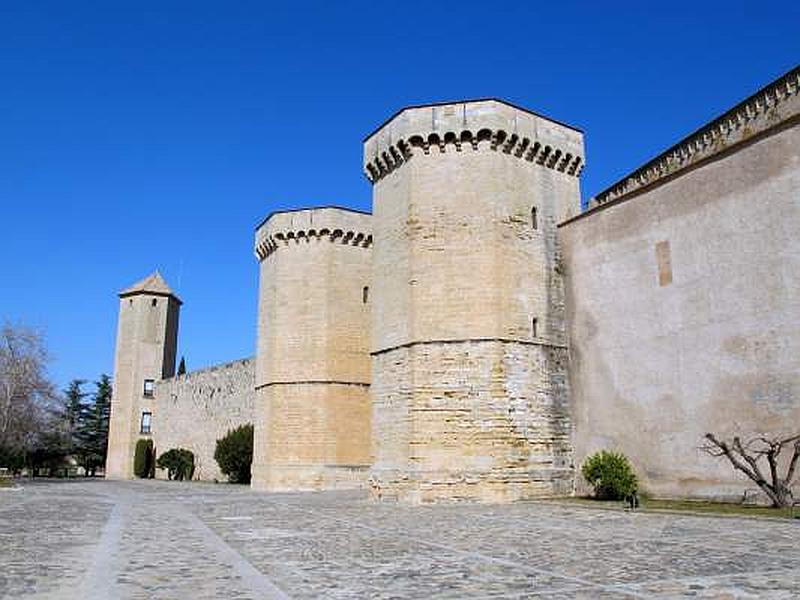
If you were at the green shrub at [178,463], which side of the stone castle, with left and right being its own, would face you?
right

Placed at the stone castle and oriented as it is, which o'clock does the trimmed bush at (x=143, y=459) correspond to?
The trimmed bush is roughly at 3 o'clock from the stone castle.

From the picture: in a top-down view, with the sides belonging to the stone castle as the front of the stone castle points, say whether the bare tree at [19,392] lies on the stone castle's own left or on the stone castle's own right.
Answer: on the stone castle's own right

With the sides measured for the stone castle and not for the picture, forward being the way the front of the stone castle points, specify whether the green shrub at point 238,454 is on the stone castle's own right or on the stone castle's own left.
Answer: on the stone castle's own right

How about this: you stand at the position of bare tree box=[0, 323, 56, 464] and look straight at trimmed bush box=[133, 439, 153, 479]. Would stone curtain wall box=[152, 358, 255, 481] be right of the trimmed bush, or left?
right

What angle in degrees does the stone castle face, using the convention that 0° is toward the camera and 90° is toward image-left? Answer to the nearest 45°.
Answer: approximately 45°
